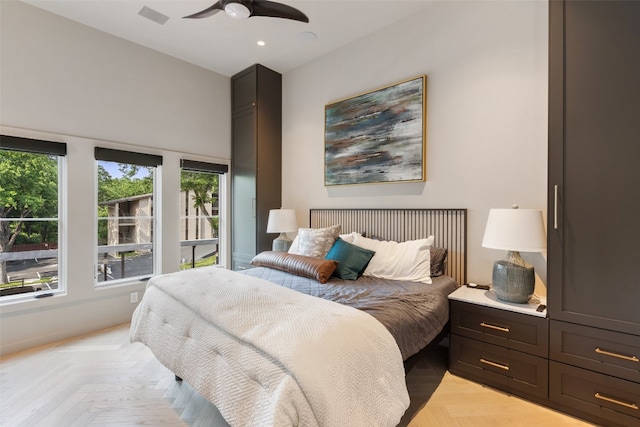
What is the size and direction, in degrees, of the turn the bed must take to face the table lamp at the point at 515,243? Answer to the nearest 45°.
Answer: approximately 135° to its left

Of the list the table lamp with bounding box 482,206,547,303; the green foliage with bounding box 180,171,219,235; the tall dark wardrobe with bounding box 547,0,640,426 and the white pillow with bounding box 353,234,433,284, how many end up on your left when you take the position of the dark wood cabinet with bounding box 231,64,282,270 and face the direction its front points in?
3

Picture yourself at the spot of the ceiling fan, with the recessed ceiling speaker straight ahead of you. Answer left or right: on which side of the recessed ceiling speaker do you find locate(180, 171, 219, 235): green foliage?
left

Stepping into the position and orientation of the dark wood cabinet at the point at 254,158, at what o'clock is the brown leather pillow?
The brown leather pillow is roughly at 10 o'clock from the dark wood cabinet.

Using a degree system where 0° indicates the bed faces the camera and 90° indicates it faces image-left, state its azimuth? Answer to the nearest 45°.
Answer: approximately 45°

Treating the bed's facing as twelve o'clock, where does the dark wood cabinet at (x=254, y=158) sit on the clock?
The dark wood cabinet is roughly at 4 o'clock from the bed.

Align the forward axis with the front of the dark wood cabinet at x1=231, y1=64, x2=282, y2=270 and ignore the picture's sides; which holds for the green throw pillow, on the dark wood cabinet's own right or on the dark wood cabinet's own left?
on the dark wood cabinet's own left

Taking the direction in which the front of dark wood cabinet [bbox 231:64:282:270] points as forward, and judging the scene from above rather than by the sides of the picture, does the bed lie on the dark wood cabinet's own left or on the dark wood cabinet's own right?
on the dark wood cabinet's own left

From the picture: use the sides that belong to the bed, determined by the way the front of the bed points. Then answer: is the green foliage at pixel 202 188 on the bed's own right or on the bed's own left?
on the bed's own right

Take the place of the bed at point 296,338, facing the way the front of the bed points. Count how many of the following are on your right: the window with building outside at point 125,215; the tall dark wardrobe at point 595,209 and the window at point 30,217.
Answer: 2

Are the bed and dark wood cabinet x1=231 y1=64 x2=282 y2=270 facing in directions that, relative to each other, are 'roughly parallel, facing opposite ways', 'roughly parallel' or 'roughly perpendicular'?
roughly parallel

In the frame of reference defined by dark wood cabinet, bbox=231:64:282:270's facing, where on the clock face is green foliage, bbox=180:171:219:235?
The green foliage is roughly at 2 o'clock from the dark wood cabinet.

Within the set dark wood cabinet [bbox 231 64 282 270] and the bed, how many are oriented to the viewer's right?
0
